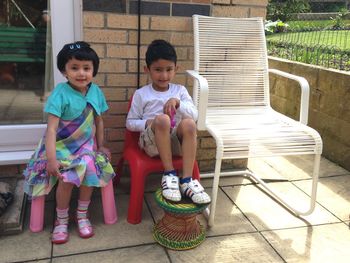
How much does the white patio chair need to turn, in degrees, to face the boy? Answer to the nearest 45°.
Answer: approximately 90° to its right

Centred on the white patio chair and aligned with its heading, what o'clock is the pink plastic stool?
The pink plastic stool is roughly at 3 o'clock from the white patio chair.

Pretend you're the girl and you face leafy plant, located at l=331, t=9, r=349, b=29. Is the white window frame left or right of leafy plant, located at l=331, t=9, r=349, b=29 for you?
left

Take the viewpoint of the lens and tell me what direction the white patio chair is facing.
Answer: facing the viewer and to the right of the viewer

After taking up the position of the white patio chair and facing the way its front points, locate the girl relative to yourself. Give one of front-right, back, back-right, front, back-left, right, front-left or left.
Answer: right

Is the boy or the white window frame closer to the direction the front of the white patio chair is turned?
the boy

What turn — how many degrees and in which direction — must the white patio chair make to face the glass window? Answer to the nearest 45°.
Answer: approximately 135° to its right

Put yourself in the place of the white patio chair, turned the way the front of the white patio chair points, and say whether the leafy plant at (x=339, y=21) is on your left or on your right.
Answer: on your left

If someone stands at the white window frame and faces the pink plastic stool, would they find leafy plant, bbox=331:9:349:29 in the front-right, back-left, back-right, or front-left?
back-left
